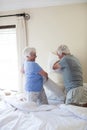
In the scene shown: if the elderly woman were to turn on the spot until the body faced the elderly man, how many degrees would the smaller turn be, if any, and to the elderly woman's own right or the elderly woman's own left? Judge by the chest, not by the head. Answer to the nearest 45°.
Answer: approximately 45° to the elderly woman's own right

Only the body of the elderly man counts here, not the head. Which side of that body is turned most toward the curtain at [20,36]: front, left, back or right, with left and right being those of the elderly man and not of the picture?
front

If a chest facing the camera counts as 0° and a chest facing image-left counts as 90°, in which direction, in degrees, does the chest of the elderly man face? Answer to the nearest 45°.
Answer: approximately 135°

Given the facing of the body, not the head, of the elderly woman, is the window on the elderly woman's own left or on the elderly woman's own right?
on the elderly woman's own left

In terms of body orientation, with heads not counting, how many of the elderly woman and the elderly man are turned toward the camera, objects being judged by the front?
0

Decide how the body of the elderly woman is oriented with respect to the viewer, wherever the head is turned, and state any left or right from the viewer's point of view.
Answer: facing away from the viewer and to the right of the viewer

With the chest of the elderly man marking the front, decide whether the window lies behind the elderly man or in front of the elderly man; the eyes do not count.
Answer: in front
